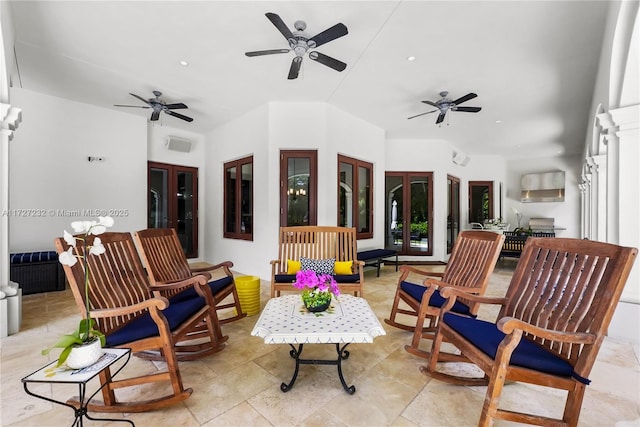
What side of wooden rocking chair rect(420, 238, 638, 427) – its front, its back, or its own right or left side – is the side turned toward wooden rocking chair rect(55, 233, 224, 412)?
front

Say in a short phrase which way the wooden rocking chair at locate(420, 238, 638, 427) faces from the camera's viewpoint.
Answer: facing the viewer and to the left of the viewer

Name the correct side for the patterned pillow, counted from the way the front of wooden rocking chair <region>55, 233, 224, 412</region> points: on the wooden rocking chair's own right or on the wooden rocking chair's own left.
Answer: on the wooden rocking chair's own left

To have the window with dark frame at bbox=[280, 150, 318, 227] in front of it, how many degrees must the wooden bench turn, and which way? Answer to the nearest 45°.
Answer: approximately 180°

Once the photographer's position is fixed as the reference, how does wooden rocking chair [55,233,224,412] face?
facing the viewer and to the right of the viewer

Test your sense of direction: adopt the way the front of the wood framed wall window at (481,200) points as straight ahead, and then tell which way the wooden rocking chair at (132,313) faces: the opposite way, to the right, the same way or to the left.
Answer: to the left

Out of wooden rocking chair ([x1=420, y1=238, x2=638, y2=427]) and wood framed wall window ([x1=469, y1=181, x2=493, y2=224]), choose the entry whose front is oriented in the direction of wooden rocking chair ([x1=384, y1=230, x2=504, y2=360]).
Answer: the wood framed wall window

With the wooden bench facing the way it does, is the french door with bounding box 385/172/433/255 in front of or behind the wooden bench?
behind

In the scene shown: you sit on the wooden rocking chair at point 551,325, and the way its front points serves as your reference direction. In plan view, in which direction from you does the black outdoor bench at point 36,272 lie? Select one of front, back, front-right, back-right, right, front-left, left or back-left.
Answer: front-right

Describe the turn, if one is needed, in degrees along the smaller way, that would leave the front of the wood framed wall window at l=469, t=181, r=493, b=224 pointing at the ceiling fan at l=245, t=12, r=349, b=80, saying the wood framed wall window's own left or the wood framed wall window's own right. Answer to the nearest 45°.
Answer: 0° — it already faces it

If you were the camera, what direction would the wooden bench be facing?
facing the viewer

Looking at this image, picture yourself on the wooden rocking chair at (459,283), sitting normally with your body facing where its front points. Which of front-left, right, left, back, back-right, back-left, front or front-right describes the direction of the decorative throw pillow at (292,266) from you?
front-right

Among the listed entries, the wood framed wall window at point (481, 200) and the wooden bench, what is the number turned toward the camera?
2

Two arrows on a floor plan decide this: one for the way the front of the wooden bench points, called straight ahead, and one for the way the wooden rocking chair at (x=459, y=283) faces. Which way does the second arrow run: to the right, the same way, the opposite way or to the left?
to the right

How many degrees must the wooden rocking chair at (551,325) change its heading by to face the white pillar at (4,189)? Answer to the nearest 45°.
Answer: approximately 45° to its right

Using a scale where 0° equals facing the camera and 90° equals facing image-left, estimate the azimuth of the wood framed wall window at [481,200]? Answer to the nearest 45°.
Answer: approximately 0°
